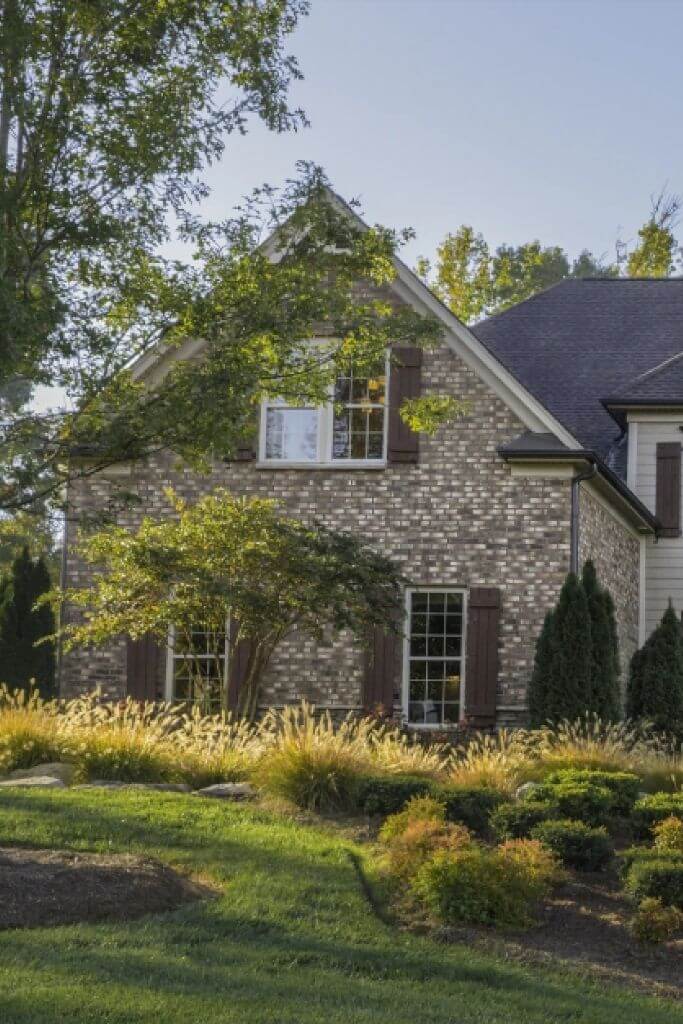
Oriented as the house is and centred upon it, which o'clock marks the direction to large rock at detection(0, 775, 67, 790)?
The large rock is roughly at 1 o'clock from the house.

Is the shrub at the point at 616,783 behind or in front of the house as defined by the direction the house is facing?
in front

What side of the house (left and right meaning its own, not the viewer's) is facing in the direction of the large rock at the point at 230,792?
front

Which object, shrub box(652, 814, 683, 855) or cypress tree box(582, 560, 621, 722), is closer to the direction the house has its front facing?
the shrub

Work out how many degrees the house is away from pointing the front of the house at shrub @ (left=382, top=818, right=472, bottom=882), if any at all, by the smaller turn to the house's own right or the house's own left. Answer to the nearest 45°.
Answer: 0° — it already faces it

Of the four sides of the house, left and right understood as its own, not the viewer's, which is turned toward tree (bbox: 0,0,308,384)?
front

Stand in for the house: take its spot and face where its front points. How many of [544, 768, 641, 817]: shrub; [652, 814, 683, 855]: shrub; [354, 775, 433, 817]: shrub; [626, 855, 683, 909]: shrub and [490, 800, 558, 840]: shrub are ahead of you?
5

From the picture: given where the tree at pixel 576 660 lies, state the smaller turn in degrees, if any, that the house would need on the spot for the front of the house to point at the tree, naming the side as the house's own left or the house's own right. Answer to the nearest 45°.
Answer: approximately 45° to the house's own left

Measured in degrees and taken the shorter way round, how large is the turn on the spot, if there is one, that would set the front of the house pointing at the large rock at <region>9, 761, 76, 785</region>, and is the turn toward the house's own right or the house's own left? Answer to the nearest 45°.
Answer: approximately 45° to the house's own right

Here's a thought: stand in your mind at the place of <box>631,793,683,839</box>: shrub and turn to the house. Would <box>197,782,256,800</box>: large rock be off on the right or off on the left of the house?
left

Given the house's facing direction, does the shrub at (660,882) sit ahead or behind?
ahead

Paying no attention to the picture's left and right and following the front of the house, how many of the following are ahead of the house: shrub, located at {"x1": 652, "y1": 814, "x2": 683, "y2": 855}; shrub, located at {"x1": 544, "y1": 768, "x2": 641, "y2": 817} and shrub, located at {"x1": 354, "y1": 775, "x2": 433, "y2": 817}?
3

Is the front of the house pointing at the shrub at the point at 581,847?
yes

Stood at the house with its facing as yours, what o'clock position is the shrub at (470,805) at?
The shrub is roughly at 12 o'clock from the house.

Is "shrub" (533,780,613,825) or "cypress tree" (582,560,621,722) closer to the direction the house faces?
the shrub

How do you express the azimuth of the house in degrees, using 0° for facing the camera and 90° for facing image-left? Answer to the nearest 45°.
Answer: approximately 0°
